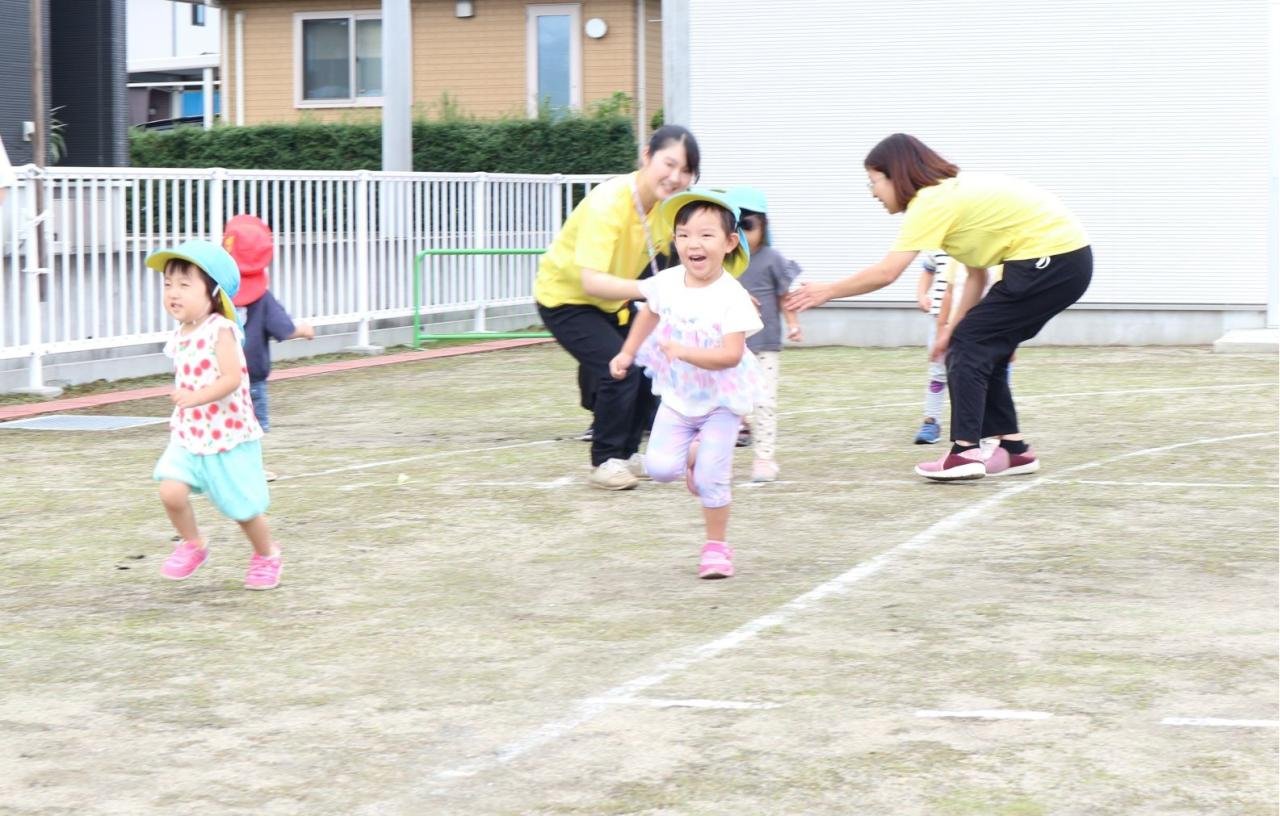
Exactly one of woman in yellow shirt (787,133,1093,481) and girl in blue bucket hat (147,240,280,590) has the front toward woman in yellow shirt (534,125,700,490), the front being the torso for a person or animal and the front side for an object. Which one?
woman in yellow shirt (787,133,1093,481)

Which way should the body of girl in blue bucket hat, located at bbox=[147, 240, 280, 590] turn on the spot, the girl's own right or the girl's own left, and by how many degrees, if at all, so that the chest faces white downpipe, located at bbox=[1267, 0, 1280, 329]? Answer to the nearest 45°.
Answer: approximately 180°

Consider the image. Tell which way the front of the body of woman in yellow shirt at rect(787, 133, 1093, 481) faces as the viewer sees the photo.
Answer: to the viewer's left

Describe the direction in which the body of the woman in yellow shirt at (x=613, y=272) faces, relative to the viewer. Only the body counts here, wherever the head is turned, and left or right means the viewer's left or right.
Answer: facing the viewer and to the right of the viewer

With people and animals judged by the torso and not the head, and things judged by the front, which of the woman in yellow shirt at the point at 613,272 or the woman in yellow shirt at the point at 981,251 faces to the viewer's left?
the woman in yellow shirt at the point at 981,251

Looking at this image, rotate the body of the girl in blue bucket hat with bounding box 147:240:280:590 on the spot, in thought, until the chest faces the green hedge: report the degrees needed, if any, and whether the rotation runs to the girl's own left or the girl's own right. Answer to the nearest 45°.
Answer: approximately 135° to the girl's own right

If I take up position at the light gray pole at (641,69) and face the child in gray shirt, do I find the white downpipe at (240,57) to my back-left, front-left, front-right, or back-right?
back-right

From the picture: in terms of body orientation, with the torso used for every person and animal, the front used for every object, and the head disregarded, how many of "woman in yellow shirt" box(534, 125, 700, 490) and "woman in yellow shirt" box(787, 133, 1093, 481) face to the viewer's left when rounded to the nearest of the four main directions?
1

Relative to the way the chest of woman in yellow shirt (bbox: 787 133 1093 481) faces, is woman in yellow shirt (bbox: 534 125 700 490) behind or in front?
in front
